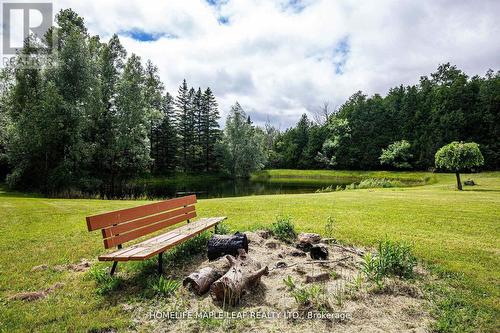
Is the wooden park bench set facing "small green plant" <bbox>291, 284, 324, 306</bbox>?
yes

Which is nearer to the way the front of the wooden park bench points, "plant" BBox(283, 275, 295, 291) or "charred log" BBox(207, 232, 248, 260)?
the plant

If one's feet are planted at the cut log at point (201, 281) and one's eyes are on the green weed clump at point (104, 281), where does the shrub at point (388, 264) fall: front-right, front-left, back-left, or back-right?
back-right

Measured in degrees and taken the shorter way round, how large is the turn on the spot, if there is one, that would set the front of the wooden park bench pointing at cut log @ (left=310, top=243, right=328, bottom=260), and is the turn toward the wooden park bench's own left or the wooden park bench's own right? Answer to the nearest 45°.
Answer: approximately 45° to the wooden park bench's own left

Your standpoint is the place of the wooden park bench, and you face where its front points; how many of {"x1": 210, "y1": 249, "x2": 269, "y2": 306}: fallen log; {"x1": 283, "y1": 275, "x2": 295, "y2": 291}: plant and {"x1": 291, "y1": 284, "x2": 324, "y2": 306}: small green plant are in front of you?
3

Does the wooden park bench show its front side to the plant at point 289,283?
yes

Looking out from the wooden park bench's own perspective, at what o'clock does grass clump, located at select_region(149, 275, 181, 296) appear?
The grass clump is roughly at 1 o'clock from the wooden park bench.

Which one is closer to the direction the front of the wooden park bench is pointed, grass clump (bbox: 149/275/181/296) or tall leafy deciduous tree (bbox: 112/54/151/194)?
the grass clump

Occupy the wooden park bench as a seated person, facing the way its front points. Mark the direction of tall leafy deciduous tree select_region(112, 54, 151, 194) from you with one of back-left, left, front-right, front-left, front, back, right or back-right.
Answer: back-left

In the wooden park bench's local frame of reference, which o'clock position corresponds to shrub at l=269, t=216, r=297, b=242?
The shrub is roughly at 10 o'clock from the wooden park bench.

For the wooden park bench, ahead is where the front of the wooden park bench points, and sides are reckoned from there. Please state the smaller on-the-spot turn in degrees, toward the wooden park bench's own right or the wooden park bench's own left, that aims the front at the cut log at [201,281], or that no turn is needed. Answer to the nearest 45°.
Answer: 0° — it already faces it

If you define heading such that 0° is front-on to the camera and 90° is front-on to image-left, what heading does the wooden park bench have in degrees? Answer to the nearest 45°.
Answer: approximately 315°

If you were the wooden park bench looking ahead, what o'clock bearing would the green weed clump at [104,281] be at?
The green weed clump is roughly at 3 o'clock from the wooden park bench.
